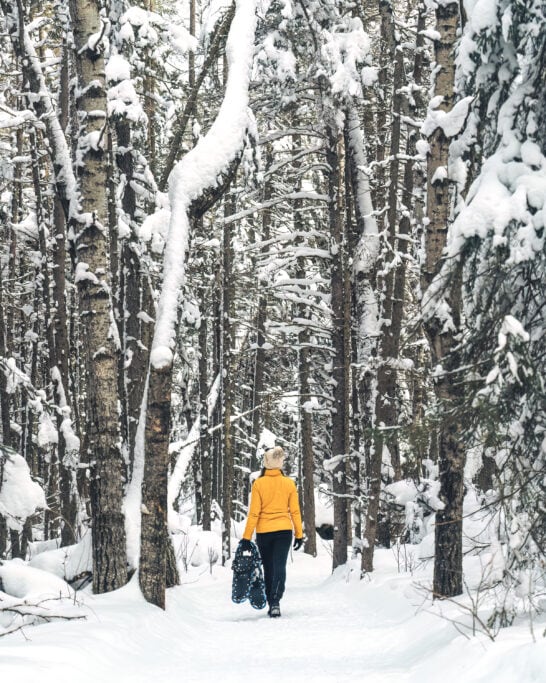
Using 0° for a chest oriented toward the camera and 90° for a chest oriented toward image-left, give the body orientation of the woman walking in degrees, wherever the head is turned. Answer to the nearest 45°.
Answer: approximately 180°

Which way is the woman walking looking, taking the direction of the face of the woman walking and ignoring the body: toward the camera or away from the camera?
away from the camera

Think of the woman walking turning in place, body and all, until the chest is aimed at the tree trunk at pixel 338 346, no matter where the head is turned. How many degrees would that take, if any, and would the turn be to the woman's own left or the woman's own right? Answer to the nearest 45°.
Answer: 0° — they already face it

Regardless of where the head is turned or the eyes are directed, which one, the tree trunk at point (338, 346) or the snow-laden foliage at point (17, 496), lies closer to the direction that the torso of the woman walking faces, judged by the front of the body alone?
the tree trunk

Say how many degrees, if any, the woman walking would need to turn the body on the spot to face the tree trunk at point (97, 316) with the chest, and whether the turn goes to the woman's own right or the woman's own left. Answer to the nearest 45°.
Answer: approximately 135° to the woman's own left

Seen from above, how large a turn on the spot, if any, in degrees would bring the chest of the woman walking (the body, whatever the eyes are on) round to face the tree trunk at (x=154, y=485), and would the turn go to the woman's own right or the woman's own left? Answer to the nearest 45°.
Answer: approximately 135° to the woman's own left

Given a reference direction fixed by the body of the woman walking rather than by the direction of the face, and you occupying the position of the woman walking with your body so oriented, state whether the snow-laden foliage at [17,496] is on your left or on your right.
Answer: on your left
